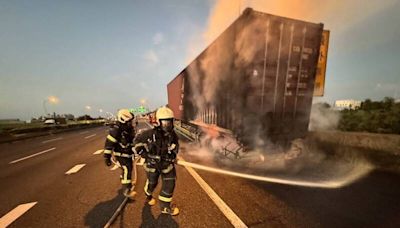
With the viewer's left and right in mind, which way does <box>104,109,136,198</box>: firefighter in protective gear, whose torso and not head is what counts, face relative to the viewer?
facing the viewer and to the right of the viewer

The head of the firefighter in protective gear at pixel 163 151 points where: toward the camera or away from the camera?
toward the camera
